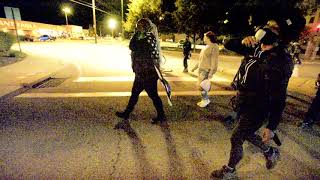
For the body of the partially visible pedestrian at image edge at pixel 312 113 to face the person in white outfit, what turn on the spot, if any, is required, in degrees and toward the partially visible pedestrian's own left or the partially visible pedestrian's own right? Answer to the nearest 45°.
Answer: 0° — they already face them
